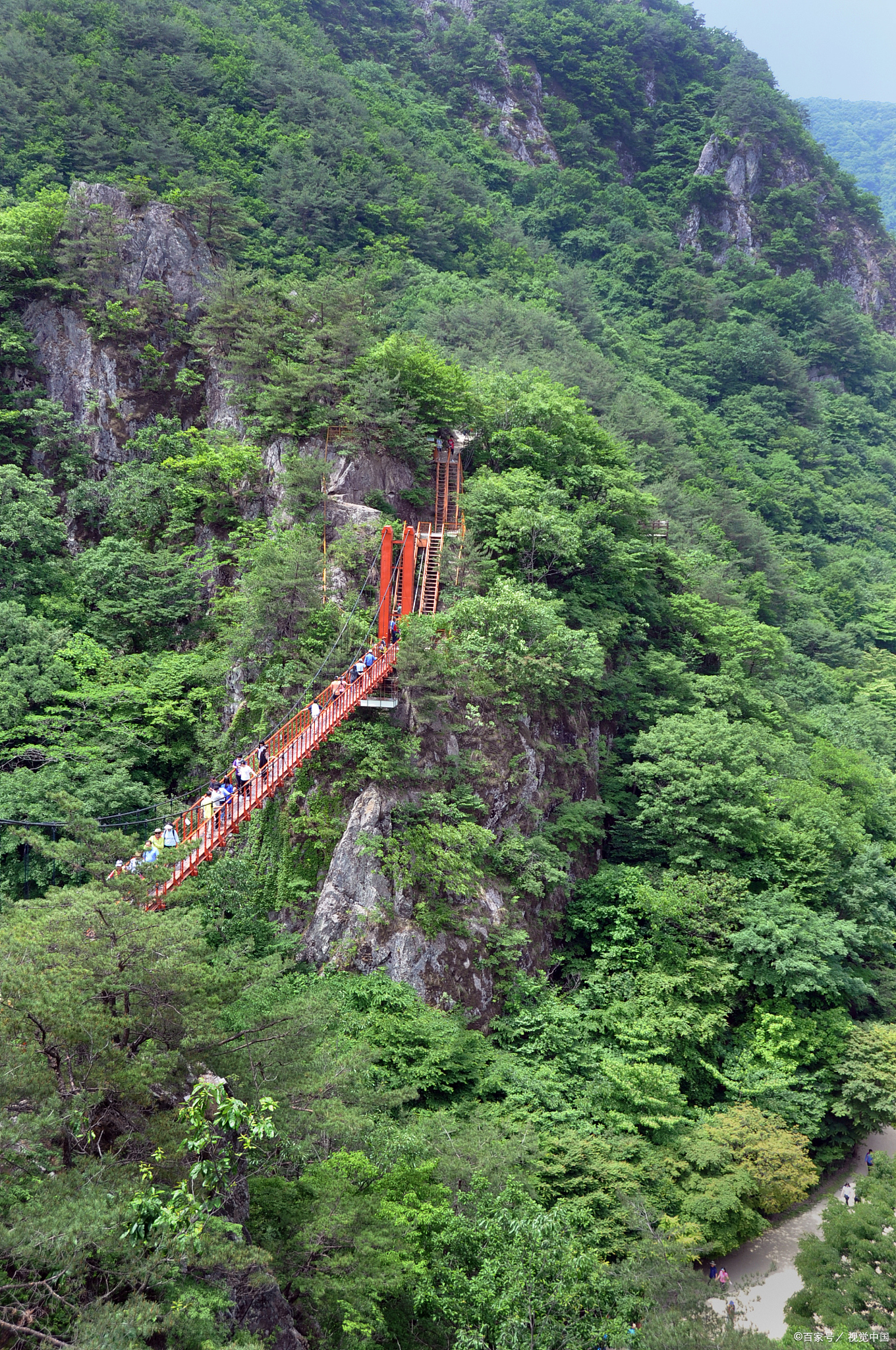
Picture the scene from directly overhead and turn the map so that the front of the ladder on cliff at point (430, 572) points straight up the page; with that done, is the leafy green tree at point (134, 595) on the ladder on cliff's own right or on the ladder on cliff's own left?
on the ladder on cliff's own right

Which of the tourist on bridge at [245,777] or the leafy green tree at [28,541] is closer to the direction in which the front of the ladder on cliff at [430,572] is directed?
the tourist on bridge

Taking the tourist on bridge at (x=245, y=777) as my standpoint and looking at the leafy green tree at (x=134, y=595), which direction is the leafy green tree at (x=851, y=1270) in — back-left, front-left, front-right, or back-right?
back-right

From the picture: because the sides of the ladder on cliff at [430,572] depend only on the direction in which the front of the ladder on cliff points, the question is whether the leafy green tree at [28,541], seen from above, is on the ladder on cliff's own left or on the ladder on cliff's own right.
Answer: on the ladder on cliff's own right

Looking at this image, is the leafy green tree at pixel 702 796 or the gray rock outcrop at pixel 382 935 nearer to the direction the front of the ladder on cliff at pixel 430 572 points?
the gray rock outcrop

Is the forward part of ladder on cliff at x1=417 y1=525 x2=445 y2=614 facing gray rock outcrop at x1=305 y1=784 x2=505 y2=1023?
yes

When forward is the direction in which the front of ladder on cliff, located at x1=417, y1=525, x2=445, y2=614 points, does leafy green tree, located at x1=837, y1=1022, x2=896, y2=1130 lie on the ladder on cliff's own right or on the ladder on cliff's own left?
on the ladder on cliff's own left

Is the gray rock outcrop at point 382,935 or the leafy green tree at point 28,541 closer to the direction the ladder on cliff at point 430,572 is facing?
the gray rock outcrop

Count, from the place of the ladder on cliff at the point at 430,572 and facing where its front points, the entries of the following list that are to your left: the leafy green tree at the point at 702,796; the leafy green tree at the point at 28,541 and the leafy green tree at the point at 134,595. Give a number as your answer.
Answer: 1

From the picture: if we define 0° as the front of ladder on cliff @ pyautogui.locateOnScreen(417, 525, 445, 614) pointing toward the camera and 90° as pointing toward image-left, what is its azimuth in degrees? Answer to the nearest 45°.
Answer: approximately 0°
